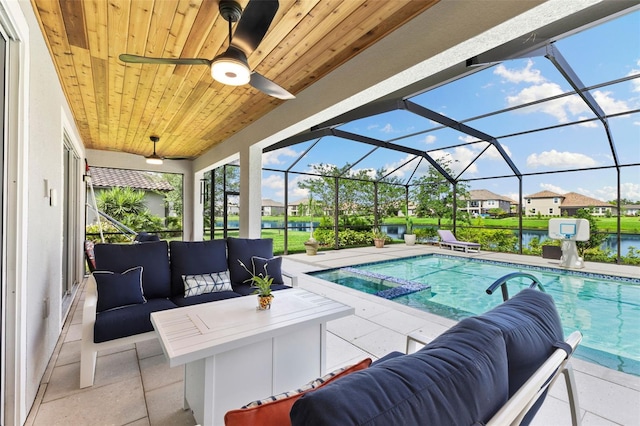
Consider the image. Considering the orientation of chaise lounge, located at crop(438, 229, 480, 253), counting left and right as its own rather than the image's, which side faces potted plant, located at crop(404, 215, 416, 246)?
back

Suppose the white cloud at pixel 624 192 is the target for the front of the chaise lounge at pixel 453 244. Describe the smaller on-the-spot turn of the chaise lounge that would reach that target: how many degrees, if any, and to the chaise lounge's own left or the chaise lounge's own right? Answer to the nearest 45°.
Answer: approximately 45° to the chaise lounge's own left

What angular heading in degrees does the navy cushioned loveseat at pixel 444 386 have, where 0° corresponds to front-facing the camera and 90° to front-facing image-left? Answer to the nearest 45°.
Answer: approximately 135°

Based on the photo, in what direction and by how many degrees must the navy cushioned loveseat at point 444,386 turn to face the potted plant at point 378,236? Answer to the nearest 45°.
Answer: approximately 45° to its right

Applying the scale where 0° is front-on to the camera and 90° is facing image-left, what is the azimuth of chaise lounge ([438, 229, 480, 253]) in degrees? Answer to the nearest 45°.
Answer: approximately 315°
